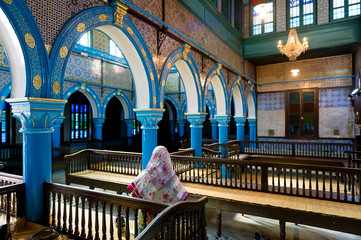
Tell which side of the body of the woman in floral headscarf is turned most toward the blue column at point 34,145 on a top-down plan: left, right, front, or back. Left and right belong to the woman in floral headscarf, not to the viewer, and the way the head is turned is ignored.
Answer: left

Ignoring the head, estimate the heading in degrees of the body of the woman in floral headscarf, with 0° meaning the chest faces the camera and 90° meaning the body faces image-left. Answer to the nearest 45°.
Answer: approximately 180°

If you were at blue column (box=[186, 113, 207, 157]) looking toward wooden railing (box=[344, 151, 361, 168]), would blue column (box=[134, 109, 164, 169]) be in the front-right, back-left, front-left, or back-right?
back-right

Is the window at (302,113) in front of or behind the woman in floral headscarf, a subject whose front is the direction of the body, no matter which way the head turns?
in front

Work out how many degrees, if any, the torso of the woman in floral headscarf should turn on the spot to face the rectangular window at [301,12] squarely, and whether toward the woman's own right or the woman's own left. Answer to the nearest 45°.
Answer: approximately 45° to the woman's own right

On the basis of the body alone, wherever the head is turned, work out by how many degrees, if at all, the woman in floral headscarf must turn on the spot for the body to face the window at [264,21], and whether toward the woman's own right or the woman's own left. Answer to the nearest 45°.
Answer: approximately 45° to the woman's own right

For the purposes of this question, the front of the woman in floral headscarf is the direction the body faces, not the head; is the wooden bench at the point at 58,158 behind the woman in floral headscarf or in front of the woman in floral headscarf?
in front

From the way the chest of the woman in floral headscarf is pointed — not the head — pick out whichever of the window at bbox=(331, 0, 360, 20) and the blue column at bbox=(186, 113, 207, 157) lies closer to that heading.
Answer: the blue column
